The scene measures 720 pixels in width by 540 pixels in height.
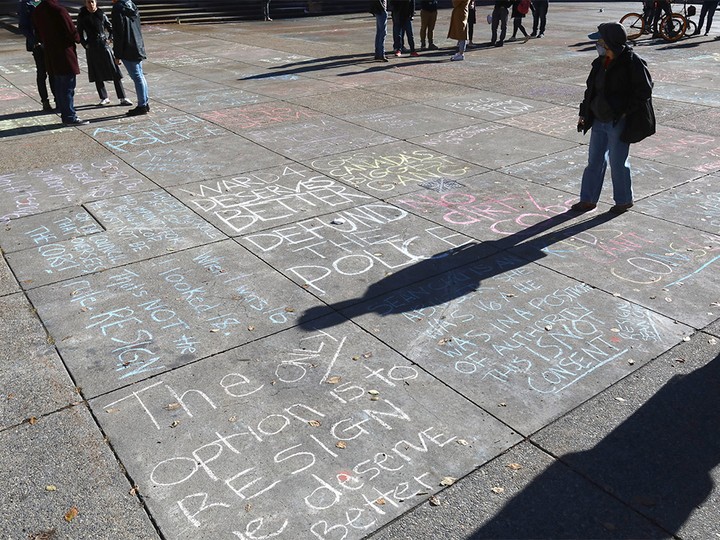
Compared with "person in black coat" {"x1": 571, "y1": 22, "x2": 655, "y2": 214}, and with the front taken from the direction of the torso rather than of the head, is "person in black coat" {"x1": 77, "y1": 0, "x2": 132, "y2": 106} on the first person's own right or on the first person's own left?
on the first person's own right

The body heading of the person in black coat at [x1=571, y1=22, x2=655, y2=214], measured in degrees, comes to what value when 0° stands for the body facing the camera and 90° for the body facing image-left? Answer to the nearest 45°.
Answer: approximately 45°

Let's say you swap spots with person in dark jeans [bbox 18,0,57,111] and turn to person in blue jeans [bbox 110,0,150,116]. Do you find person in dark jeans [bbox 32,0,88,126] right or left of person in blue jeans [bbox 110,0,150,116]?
right

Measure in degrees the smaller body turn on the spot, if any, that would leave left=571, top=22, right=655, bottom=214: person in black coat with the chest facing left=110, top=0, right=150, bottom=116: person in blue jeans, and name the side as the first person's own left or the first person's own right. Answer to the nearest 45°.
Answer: approximately 45° to the first person's own right

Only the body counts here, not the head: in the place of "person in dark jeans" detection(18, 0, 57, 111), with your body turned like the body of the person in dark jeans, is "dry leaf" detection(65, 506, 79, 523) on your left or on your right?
on your right

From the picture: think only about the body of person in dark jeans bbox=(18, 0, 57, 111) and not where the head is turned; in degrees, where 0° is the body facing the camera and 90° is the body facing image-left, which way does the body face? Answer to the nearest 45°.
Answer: approximately 270°
